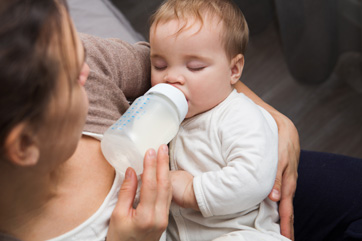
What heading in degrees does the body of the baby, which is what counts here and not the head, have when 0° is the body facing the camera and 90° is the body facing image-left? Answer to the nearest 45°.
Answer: approximately 45°

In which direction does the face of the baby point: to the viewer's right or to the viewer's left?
to the viewer's left

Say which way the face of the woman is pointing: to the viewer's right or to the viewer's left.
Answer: to the viewer's right
